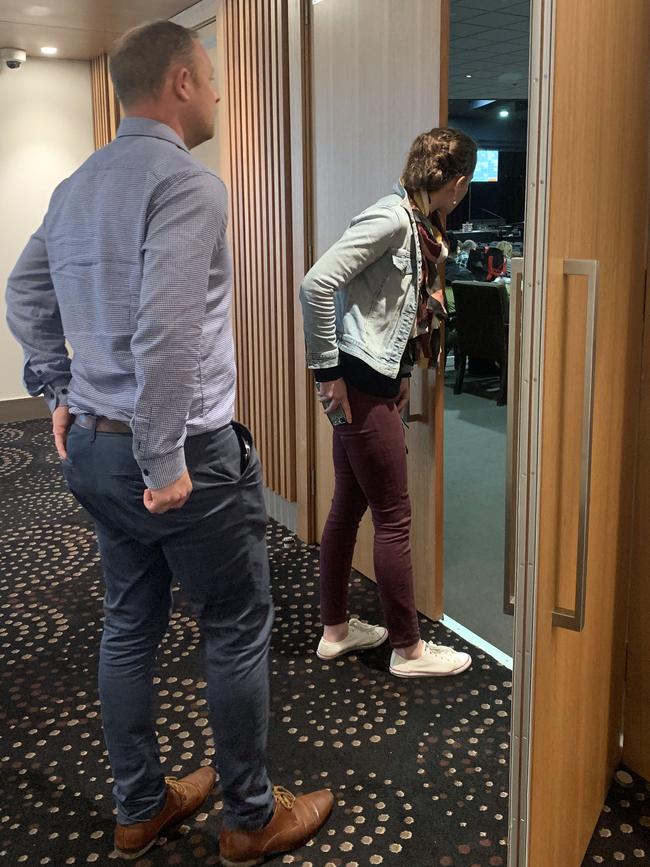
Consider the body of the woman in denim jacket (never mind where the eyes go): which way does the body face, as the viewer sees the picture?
to the viewer's right

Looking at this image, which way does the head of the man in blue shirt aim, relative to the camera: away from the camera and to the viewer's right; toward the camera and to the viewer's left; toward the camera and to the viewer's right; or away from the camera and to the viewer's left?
away from the camera and to the viewer's right

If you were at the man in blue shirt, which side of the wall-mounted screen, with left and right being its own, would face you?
front

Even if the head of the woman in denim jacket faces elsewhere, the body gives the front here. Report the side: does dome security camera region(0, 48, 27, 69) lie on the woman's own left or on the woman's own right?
on the woman's own left

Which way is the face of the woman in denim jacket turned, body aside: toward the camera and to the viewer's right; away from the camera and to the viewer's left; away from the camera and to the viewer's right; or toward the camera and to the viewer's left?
away from the camera and to the viewer's right

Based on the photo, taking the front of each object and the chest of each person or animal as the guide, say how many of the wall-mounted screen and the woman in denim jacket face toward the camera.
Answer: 1

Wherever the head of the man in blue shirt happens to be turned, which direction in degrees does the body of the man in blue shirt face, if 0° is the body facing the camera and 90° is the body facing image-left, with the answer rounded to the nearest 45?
approximately 225°

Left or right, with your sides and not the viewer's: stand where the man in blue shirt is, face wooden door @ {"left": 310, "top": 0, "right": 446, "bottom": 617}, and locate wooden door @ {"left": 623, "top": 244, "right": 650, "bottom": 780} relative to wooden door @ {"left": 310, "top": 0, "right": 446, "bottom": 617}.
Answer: right

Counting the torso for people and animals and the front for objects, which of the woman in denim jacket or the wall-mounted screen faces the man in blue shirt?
the wall-mounted screen

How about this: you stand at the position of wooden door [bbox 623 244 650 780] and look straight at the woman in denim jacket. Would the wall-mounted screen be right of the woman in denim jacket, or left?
right

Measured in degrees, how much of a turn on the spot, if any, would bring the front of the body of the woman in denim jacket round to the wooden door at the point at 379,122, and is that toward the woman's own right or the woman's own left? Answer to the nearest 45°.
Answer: approximately 90° to the woman's own left

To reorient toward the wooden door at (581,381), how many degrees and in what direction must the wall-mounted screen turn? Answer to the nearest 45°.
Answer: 0° — it already faces it

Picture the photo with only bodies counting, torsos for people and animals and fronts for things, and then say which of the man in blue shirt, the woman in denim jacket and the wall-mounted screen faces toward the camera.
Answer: the wall-mounted screen

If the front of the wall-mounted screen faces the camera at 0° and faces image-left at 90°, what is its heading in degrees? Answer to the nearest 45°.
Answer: approximately 0°
